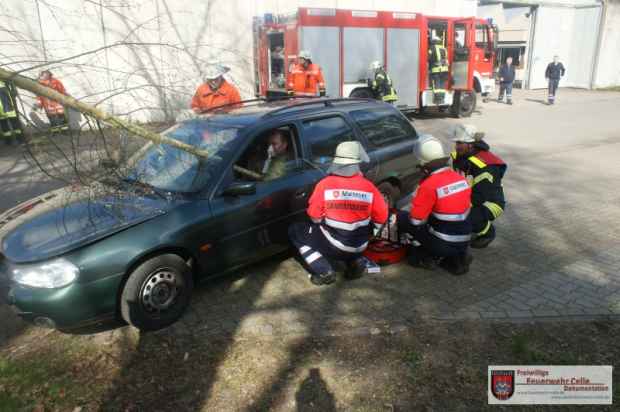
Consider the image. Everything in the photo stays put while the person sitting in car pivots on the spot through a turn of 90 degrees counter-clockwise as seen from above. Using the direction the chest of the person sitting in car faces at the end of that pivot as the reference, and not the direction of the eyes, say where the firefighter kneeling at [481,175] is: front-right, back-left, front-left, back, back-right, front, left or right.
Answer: front-left

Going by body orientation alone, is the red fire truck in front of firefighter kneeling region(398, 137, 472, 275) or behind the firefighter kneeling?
in front

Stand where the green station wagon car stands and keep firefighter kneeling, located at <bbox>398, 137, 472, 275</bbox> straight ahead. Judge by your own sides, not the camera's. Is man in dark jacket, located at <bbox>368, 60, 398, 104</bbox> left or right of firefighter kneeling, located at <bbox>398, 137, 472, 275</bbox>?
left

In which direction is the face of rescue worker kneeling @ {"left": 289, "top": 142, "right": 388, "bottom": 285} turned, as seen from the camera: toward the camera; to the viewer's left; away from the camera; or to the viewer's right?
away from the camera

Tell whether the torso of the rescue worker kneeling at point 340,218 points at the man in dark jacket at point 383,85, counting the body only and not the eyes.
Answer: yes

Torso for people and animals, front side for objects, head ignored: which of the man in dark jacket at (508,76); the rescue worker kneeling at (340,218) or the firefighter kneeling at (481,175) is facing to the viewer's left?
the firefighter kneeling at (481,175)

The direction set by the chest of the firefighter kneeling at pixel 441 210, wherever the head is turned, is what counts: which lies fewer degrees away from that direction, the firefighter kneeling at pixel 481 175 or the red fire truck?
the red fire truck

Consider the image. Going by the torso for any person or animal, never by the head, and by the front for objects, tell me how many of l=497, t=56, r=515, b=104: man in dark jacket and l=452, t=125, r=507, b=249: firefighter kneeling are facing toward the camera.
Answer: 1

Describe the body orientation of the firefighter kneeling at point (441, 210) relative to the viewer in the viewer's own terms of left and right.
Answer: facing away from the viewer and to the left of the viewer

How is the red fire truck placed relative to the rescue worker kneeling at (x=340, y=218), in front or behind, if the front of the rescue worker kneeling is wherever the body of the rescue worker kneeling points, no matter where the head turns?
in front

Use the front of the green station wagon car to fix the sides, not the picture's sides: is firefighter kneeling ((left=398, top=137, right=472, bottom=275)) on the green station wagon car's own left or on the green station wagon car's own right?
on the green station wagon car's own left

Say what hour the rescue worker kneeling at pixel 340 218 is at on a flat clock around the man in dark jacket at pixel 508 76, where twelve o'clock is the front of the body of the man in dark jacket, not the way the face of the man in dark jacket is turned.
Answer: The rescue worker kneeling is roughly at 12 o'clock from the man in dark jacket.

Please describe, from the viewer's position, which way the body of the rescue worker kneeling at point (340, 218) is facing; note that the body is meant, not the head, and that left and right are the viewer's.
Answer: facing away from the viewer

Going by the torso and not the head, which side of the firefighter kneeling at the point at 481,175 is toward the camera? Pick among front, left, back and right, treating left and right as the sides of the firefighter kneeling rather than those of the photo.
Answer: left
